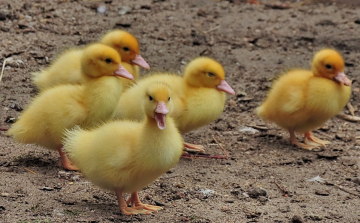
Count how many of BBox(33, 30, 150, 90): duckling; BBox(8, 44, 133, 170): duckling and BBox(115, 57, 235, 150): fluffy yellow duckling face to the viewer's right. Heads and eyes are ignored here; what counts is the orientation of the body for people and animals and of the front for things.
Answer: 3

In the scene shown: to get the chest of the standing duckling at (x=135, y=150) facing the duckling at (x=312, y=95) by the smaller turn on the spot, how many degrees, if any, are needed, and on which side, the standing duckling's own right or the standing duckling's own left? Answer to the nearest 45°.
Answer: approximately 90° to the standing duckling's own left

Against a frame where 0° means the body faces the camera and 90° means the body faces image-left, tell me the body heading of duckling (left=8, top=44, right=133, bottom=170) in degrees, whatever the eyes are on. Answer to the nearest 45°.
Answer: approximately 270°

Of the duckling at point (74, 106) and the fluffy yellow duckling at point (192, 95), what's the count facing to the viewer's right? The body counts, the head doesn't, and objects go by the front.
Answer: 2

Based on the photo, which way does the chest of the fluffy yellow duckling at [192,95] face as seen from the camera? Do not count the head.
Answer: to the viewer's right

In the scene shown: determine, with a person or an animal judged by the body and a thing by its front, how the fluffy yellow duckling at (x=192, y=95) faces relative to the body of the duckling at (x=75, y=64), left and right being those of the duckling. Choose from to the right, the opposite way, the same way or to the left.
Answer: the same way

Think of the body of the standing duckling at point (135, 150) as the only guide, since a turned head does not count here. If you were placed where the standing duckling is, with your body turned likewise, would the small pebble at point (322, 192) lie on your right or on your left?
on your left

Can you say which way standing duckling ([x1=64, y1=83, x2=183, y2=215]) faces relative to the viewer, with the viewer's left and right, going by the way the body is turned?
facing the viewer and to the right of the viewer

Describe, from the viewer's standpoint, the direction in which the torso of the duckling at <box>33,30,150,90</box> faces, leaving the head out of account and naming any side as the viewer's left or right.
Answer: facing to the right of the viewer

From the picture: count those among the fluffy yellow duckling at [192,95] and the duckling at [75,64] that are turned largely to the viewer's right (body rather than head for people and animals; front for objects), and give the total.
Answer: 2

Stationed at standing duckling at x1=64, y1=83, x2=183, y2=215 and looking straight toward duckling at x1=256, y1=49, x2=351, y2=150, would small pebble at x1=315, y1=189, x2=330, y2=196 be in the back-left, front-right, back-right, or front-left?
front-right

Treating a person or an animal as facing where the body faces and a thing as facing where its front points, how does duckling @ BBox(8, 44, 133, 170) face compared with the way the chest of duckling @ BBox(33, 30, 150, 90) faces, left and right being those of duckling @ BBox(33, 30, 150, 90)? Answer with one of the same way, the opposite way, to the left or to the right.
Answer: the same way

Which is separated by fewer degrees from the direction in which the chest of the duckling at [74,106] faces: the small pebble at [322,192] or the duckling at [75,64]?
the small pebble

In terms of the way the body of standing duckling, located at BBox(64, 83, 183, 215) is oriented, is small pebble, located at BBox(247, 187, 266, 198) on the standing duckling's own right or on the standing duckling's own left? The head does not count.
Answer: on the standing duckling's own left
